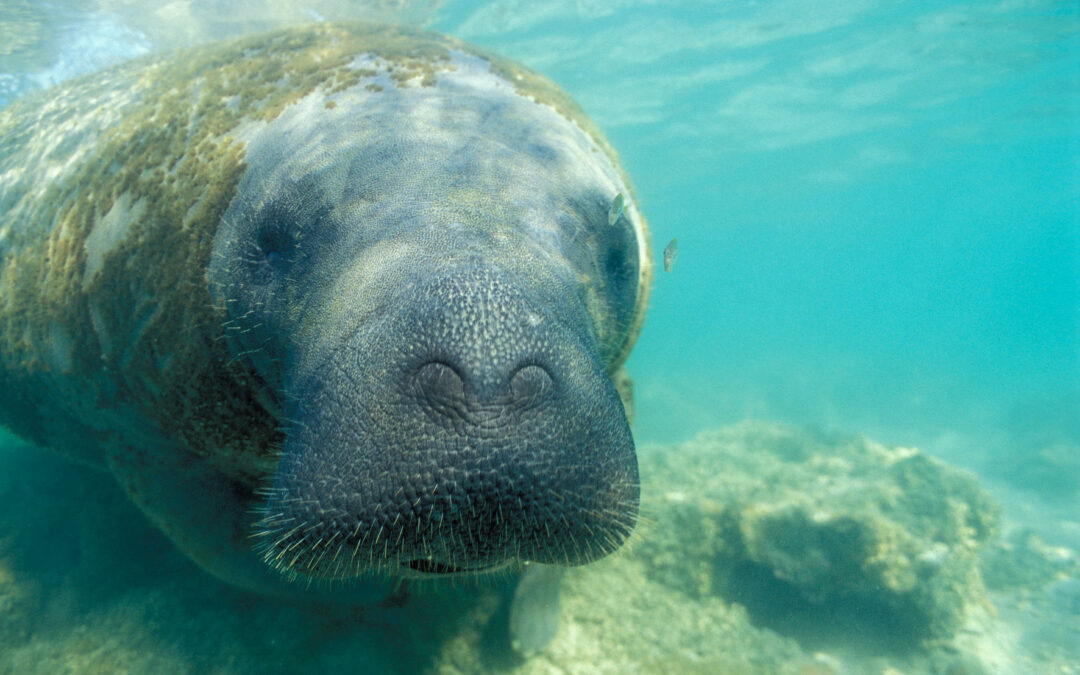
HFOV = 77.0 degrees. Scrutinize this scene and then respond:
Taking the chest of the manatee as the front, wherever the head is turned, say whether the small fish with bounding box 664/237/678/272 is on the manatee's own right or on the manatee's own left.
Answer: on the manatee's own left
